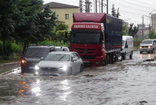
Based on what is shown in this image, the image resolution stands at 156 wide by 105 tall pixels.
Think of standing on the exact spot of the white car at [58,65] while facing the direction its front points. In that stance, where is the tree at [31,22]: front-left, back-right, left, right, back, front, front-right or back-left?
back-right

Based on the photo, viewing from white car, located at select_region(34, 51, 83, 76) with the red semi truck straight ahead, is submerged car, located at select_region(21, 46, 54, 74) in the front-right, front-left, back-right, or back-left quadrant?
front-left

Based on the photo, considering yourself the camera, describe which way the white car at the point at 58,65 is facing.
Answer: facing the viewer and to the left of the viewer

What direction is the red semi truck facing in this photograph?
toward the camera

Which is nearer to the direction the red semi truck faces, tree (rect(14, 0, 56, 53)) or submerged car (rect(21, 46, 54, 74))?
the submerged car

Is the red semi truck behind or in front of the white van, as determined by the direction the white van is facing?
in front

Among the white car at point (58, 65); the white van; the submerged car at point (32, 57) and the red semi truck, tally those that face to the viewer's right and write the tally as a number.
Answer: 0

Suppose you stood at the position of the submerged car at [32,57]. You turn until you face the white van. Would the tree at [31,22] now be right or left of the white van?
left

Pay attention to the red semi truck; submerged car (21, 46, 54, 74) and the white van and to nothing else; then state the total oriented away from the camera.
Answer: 0

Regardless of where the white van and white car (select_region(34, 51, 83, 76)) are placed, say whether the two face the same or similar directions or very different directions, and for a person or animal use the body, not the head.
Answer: same or similar directions

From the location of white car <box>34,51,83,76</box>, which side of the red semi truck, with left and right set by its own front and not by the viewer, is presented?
front

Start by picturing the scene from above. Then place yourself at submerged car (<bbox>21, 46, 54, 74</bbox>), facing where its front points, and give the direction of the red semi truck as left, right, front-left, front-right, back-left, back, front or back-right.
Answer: back

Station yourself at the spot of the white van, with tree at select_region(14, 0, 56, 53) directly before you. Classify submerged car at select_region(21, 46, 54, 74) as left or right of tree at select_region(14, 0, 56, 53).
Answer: left

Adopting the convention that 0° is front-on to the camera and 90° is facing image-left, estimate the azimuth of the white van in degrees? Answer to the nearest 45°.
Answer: approximately 45°
